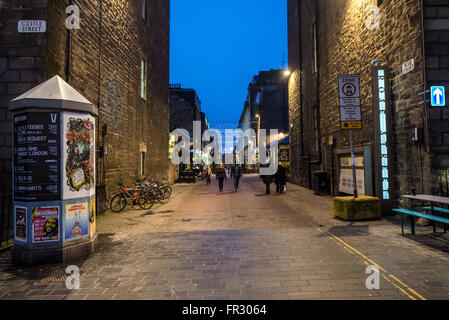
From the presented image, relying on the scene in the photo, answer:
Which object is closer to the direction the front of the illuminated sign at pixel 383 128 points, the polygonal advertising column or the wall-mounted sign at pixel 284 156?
the polygonal advertising column

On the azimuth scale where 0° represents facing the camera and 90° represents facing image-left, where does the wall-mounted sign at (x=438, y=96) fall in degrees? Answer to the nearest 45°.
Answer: approximately 0°

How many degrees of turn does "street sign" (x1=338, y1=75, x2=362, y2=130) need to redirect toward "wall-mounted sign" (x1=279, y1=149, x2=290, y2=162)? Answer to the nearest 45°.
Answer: approximately 180°

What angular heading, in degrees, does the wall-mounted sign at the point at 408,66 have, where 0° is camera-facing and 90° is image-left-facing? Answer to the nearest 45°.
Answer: approximately 45°

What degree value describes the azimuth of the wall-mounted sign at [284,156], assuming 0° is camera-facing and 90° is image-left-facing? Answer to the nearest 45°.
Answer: approximately 0°

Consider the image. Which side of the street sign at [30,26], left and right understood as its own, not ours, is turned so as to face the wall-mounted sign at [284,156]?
back
